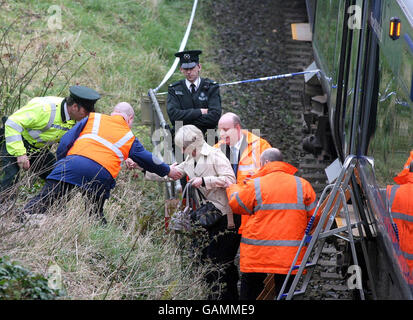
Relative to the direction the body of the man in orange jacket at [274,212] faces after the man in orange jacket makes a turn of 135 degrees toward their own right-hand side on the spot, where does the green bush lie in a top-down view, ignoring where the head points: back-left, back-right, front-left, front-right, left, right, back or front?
right

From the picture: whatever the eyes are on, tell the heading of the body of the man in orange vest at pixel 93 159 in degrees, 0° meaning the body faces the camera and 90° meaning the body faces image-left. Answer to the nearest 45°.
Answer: approximately 225°

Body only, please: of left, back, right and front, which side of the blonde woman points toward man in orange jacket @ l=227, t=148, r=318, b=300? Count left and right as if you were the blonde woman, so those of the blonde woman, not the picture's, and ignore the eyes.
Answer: left

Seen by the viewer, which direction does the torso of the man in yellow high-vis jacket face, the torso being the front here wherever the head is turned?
to the viewer's right

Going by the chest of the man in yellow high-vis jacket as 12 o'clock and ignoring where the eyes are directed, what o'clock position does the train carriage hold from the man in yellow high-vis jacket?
The train carriage is roughly at 1 o'clock from the man in yellow high-vis jacket.

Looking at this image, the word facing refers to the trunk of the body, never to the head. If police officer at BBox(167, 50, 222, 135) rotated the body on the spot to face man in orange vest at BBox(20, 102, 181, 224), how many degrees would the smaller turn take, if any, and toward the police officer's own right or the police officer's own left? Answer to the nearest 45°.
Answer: approximately 45° to the police officer's own right

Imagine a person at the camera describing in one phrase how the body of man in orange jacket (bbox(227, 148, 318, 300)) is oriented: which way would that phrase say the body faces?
away from the camera

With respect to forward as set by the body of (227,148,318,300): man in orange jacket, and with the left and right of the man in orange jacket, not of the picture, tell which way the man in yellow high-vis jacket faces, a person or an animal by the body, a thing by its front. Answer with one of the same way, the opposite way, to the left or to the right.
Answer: to the right

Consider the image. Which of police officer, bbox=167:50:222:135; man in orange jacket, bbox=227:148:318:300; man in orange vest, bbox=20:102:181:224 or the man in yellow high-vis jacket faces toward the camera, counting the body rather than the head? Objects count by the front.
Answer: the police officer

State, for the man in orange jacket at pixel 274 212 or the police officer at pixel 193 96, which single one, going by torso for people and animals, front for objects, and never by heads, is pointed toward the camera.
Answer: the police officer

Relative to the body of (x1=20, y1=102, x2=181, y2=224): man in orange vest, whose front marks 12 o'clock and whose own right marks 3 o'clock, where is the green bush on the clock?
The green bush is roughly at 5 o'clock from the man in orange vest.

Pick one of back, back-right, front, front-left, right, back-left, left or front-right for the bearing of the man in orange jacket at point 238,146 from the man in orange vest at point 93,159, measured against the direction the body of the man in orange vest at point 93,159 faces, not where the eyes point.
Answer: front-right

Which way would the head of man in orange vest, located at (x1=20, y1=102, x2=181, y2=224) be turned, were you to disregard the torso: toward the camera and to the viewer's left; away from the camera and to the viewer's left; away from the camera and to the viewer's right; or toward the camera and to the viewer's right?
away from the camera and to the viewer's right

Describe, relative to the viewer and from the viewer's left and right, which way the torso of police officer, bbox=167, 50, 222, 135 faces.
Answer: facing the viewer
